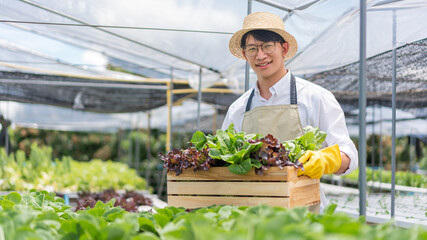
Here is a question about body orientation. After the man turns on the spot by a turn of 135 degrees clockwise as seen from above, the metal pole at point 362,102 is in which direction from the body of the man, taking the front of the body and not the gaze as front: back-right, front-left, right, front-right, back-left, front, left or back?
back-right

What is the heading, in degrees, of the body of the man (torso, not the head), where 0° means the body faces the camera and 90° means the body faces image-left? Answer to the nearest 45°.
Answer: approximately 45°
